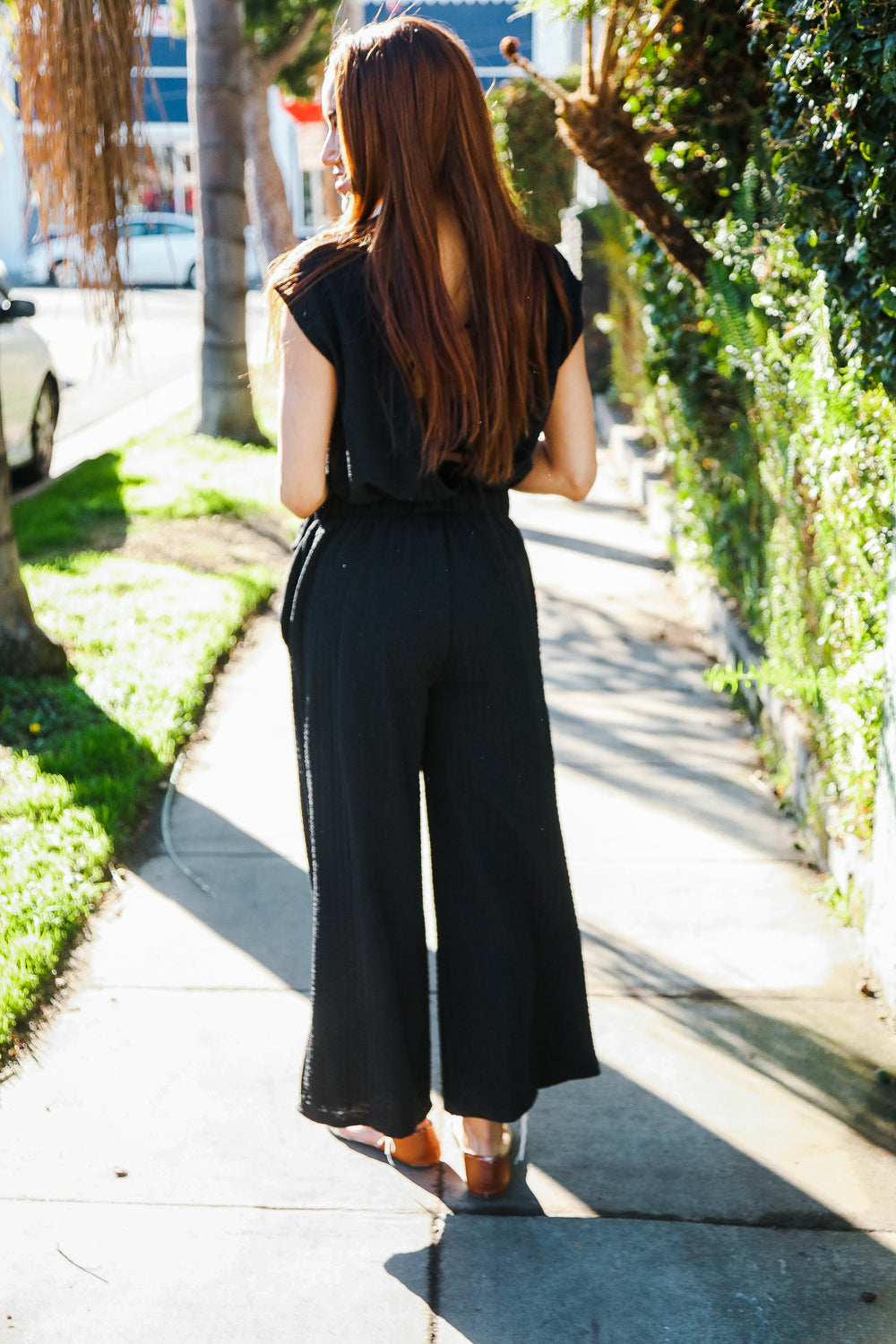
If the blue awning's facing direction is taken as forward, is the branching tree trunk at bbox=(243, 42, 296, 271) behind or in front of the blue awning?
in front

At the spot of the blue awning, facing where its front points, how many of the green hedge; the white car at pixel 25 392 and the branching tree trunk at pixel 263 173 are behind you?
0

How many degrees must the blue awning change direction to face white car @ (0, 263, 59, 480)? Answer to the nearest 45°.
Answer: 0° — it already faces it

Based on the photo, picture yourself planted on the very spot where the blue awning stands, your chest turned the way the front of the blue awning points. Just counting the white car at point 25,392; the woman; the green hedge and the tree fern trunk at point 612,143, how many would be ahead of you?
4

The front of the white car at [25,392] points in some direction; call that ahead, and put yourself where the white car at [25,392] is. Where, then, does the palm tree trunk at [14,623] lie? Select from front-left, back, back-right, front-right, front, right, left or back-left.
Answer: back-right

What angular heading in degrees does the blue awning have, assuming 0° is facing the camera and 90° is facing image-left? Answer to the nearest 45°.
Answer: approximately 0°

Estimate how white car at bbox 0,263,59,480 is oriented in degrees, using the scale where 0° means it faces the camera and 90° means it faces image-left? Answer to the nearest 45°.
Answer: approximately 225°

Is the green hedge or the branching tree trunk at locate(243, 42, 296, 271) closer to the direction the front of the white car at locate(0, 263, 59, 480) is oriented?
the branching tree trunk

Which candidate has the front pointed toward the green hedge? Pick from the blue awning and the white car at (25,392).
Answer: the blue awning

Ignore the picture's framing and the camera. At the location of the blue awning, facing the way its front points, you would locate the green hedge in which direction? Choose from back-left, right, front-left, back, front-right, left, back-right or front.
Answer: front

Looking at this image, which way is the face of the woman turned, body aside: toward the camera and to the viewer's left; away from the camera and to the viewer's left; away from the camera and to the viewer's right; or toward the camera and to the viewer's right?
away from the camera and to the viewer's left

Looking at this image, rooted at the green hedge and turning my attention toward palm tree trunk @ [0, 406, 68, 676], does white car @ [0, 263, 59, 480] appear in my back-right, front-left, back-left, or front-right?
front-right

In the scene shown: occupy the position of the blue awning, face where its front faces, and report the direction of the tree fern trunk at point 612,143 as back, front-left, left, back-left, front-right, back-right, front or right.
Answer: front

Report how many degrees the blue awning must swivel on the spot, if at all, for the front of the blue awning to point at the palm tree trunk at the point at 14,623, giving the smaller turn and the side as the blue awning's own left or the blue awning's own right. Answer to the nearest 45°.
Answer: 0° — it already faces it

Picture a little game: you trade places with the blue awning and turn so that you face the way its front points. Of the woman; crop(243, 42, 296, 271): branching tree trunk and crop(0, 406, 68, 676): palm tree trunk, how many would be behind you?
0
